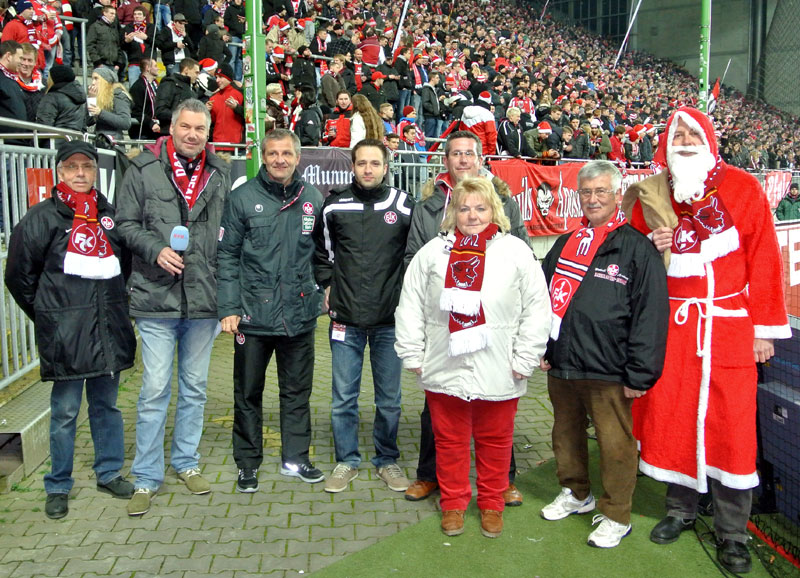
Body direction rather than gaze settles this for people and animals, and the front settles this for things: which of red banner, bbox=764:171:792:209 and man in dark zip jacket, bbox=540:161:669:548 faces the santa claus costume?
the red banner

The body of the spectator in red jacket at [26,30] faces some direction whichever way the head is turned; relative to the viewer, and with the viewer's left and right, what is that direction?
facing the viewer and to the right of the viewer

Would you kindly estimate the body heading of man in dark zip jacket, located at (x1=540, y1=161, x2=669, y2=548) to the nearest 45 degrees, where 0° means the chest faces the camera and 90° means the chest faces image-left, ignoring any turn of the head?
approximately 45°

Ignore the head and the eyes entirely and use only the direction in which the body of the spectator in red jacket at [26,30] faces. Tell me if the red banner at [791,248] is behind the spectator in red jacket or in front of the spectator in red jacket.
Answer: in front

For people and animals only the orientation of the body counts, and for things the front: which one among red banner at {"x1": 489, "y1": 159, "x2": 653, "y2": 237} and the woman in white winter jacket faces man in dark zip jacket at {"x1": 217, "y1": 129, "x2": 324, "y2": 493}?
the red banner

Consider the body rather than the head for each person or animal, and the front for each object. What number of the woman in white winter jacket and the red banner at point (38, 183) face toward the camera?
2

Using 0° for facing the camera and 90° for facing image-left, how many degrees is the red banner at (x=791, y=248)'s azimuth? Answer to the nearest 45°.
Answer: approximately 0°

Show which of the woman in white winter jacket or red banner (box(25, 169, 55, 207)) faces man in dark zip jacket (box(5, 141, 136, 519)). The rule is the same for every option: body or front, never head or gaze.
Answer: the red banner

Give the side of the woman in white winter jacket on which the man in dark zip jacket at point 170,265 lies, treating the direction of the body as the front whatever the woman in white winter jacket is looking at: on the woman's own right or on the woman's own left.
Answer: on the woman's own right

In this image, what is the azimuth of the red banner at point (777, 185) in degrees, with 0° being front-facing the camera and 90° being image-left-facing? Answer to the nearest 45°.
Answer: approximately 0°

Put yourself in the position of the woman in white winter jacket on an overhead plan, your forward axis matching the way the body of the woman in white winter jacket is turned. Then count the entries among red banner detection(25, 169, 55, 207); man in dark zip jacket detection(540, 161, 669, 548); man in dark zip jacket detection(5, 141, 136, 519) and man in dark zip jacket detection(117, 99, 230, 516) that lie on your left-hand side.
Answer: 1

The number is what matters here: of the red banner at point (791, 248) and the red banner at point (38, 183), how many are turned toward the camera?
2

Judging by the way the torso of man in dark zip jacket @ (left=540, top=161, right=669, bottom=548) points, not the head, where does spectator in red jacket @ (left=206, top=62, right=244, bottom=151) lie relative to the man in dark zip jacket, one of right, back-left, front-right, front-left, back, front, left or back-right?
right

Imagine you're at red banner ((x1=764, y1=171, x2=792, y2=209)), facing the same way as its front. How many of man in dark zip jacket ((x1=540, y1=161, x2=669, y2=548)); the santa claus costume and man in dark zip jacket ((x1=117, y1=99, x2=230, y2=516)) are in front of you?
3

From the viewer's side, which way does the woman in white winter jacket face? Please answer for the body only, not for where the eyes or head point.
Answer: toward the camera

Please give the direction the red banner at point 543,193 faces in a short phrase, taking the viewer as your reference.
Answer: facing the viewer
